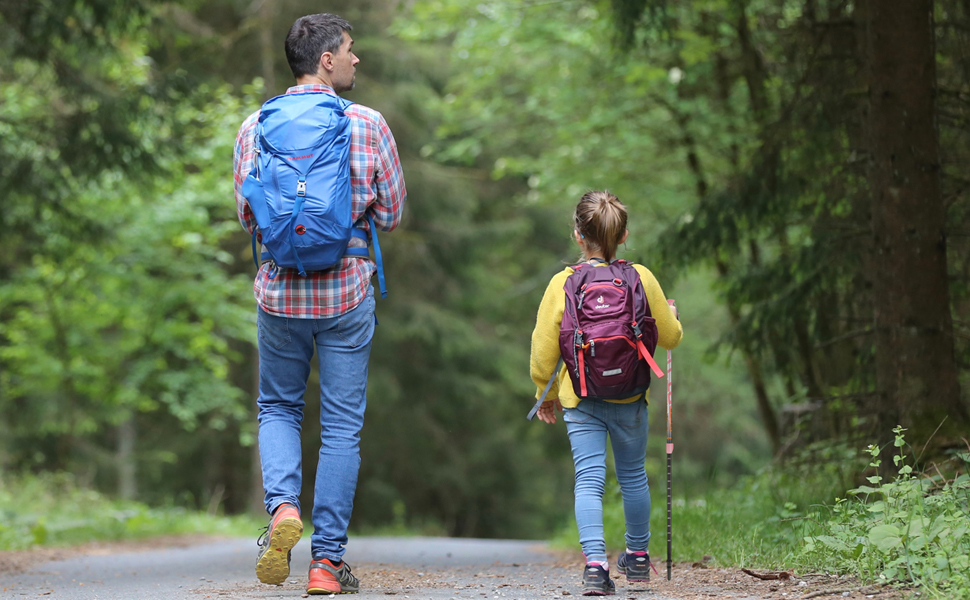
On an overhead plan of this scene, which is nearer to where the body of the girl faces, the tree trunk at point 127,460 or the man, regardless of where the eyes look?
the tree trunk

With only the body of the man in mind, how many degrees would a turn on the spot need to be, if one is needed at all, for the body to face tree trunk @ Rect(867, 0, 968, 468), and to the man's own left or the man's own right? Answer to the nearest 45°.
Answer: approximately 90° to the man's own right

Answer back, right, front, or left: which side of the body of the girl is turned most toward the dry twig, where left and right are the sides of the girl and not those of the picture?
right

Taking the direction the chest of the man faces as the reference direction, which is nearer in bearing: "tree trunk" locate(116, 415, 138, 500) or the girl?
the tree trunk

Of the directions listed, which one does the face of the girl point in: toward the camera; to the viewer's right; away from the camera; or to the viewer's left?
away from the camera

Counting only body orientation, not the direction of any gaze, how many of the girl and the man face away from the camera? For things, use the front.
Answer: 2

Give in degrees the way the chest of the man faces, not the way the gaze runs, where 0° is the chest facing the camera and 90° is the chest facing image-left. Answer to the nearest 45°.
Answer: approximately 180°

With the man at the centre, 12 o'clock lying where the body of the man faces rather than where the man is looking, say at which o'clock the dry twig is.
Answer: The dry twig is roughly at 3 o'clock from the man.

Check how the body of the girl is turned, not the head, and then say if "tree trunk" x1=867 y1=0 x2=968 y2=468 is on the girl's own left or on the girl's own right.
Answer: on the girl's own right

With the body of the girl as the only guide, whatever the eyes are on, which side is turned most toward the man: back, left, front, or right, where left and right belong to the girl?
left

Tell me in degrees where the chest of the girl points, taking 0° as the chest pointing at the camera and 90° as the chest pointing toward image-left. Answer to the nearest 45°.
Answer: approximately 180°
